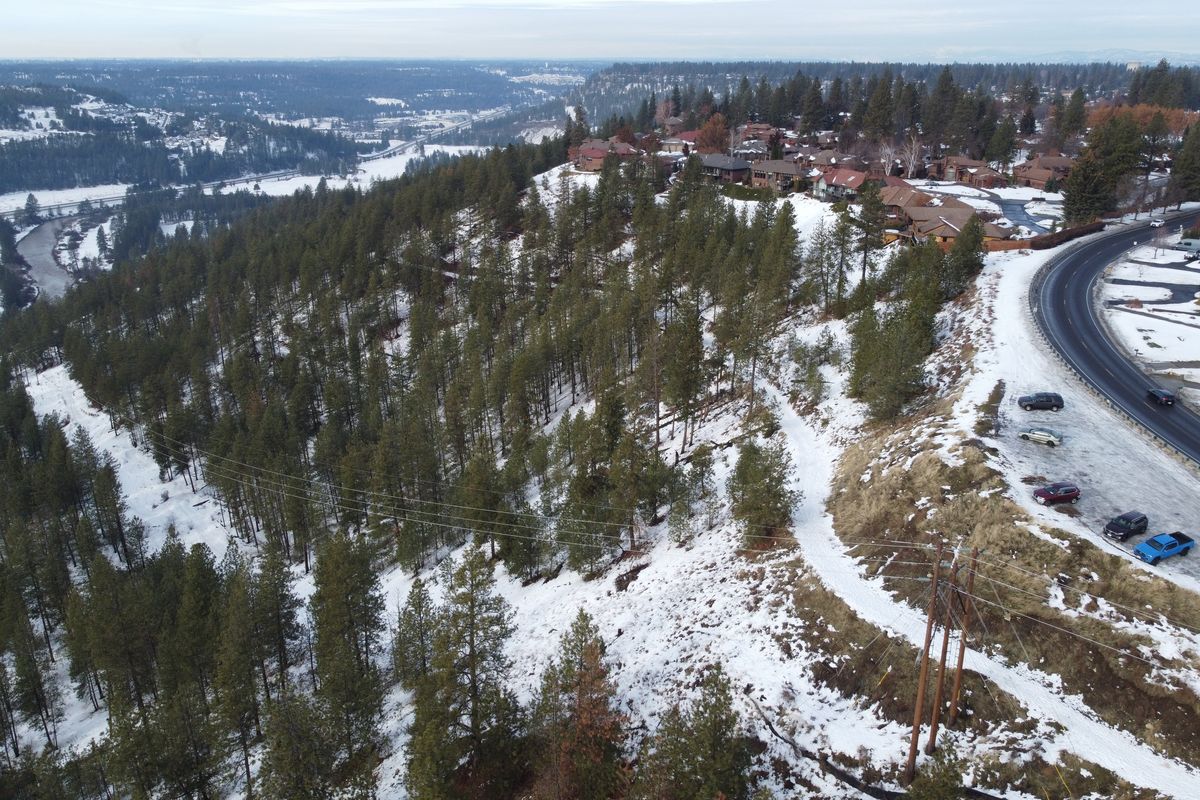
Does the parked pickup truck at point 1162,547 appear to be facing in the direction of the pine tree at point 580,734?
yes

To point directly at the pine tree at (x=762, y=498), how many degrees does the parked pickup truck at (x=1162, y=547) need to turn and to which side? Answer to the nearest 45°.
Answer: approximately 45° to its right

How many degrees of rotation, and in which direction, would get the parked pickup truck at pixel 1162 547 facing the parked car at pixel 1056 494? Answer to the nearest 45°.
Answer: approximately 90° to its right

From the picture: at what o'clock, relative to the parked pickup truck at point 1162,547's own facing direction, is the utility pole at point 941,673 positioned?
The utility pole is roughly at 11 o'clock from the parked pickup truck.

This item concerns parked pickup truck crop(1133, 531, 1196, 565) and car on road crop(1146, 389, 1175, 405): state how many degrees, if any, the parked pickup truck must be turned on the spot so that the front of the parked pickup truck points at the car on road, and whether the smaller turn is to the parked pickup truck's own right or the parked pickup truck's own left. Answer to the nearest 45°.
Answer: approximately 135° to the parked pickup truck's own right

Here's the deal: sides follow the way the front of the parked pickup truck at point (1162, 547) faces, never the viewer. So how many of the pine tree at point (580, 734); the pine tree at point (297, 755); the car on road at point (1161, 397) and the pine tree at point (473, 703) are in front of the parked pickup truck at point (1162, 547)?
3

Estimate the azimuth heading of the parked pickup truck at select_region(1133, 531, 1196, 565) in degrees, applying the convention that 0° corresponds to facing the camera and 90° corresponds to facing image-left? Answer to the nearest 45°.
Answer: approximately 45°
